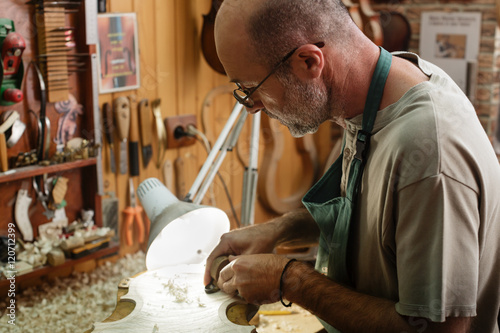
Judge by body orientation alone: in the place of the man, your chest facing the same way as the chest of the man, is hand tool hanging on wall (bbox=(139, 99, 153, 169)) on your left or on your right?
on your right

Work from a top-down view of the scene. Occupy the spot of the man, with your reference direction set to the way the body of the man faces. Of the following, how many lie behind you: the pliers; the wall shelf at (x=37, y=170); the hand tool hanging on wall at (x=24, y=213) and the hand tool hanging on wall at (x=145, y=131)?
0

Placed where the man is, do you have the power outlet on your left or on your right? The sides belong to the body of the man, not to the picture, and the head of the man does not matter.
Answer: on your right

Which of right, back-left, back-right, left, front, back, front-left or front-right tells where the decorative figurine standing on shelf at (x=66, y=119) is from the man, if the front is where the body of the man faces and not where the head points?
front-right

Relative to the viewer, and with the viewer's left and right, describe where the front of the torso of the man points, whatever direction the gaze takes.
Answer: facing to the left of the viewer

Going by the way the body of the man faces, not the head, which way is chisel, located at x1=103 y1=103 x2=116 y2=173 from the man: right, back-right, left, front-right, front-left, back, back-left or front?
front-right

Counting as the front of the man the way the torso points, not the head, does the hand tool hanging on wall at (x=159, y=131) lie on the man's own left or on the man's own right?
on the man's own right

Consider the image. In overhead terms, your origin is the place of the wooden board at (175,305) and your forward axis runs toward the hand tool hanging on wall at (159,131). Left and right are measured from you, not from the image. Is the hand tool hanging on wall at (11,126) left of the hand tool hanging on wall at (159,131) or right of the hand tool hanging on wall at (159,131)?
left

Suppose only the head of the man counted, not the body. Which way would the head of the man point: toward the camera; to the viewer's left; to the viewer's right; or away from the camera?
to the viewer's left

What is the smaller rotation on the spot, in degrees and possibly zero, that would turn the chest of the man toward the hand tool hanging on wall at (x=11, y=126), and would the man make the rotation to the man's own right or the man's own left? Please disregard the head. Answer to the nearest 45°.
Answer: approximately 45° to the man's own right

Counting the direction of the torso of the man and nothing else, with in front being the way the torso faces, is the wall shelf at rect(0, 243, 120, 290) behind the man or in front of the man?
in front

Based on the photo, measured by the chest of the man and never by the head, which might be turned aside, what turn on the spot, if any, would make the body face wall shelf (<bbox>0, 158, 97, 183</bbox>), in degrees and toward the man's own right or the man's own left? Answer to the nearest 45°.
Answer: approximately 45° to the man's own right
